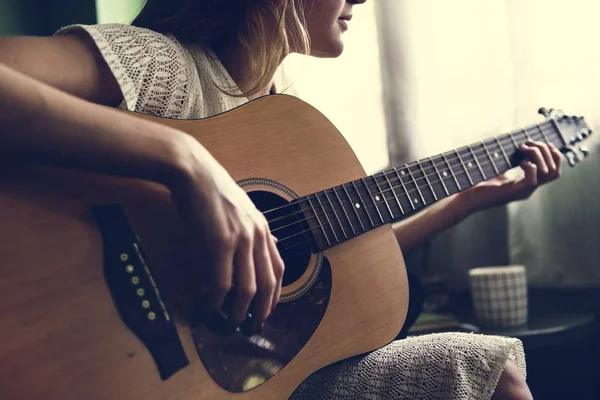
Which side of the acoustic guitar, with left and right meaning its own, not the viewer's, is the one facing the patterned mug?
left

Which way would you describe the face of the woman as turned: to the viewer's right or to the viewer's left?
to the viewer's right

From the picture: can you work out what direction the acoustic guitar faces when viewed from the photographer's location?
facing the viewer and to the right of the viewer
